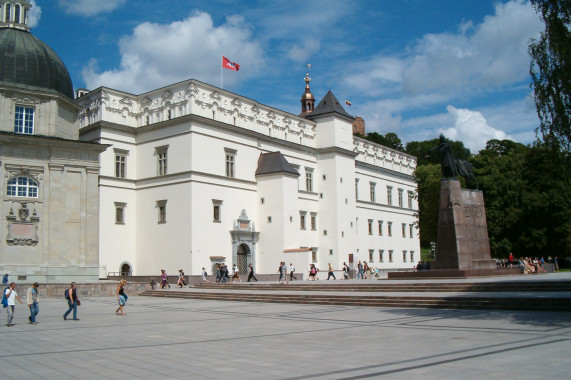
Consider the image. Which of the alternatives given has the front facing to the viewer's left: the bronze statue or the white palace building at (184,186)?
the bronze statue

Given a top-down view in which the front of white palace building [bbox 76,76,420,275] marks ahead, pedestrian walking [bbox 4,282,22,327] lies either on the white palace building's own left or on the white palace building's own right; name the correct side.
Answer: on the white palace building's own right

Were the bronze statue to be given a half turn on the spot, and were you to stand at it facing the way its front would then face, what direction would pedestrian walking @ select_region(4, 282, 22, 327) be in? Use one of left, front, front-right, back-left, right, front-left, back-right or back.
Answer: back-right

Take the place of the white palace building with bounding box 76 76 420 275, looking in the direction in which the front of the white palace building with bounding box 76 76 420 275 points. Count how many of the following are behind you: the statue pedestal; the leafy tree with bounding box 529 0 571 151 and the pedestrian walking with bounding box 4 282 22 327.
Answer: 0

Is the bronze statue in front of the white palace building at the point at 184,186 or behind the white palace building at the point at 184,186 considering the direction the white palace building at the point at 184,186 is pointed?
in front

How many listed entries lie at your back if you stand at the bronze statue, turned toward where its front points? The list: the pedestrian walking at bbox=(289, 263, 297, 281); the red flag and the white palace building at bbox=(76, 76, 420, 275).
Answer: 0

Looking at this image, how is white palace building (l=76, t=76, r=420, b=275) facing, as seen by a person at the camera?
facing the viewer and to the right of the viewer

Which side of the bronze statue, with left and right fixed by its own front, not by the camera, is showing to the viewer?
left

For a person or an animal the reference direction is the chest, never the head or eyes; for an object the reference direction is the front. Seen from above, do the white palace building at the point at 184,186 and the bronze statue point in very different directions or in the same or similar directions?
very different directions

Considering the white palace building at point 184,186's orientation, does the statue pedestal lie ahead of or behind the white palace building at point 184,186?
ahead

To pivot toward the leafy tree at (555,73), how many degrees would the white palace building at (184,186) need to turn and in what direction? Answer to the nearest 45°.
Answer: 0° — it already faces it

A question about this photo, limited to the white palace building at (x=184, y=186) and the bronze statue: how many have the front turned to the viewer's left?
1
